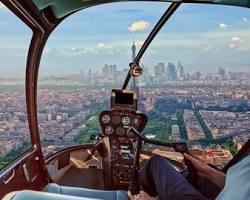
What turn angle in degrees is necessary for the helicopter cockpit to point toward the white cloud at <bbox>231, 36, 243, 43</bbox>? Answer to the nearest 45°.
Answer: approximately 90° to its right

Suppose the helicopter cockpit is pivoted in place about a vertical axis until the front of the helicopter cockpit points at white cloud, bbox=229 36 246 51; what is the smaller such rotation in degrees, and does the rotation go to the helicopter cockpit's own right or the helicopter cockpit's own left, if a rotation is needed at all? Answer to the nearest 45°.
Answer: approximately 90° to the helicopter cockpit's own right

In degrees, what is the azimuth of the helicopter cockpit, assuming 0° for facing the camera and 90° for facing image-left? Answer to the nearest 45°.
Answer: approximately 180°
